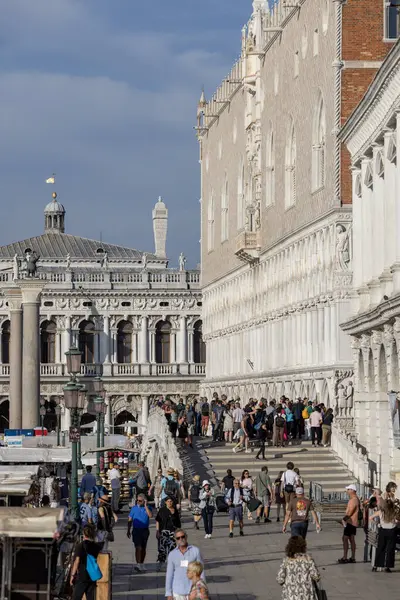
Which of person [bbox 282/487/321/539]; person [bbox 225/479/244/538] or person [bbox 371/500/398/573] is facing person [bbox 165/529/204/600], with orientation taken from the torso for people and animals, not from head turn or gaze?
person [bbox 225/479/244/538]

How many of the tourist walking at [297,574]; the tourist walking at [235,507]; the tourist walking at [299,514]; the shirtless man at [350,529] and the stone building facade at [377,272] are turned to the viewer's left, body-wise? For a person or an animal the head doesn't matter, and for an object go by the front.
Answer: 2

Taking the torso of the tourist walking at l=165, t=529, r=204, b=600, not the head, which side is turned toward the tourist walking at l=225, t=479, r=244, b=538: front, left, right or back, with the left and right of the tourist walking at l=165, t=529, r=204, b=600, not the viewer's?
back

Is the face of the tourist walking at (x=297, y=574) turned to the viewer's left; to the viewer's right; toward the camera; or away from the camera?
away from the camera

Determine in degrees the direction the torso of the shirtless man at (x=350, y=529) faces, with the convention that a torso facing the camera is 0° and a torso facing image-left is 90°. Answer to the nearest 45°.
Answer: approximately 90°

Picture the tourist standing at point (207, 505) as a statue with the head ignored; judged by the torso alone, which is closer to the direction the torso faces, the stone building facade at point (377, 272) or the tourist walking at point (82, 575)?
the tourist walking

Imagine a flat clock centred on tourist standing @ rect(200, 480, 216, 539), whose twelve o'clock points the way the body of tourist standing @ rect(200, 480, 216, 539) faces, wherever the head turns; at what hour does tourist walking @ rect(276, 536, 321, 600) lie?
tourist walking @ rect(276, 536, 321, 600) is roughly at 12 o'clock from tourist standing @ rect(200, 480, 216, 539).

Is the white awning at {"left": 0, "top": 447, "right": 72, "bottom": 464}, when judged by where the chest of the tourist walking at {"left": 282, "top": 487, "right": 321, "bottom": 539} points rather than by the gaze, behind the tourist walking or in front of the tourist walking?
in front

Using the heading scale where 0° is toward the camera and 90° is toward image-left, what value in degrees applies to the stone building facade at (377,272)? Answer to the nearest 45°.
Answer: approximately 90°
